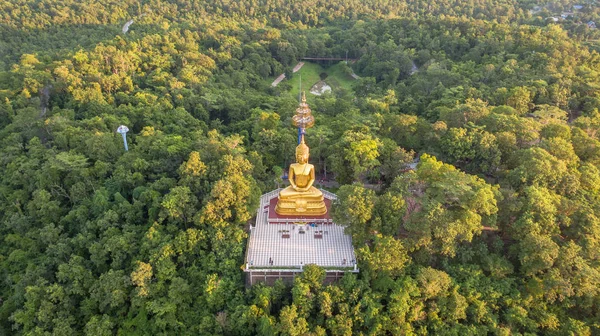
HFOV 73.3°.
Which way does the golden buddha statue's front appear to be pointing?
toward the camera
